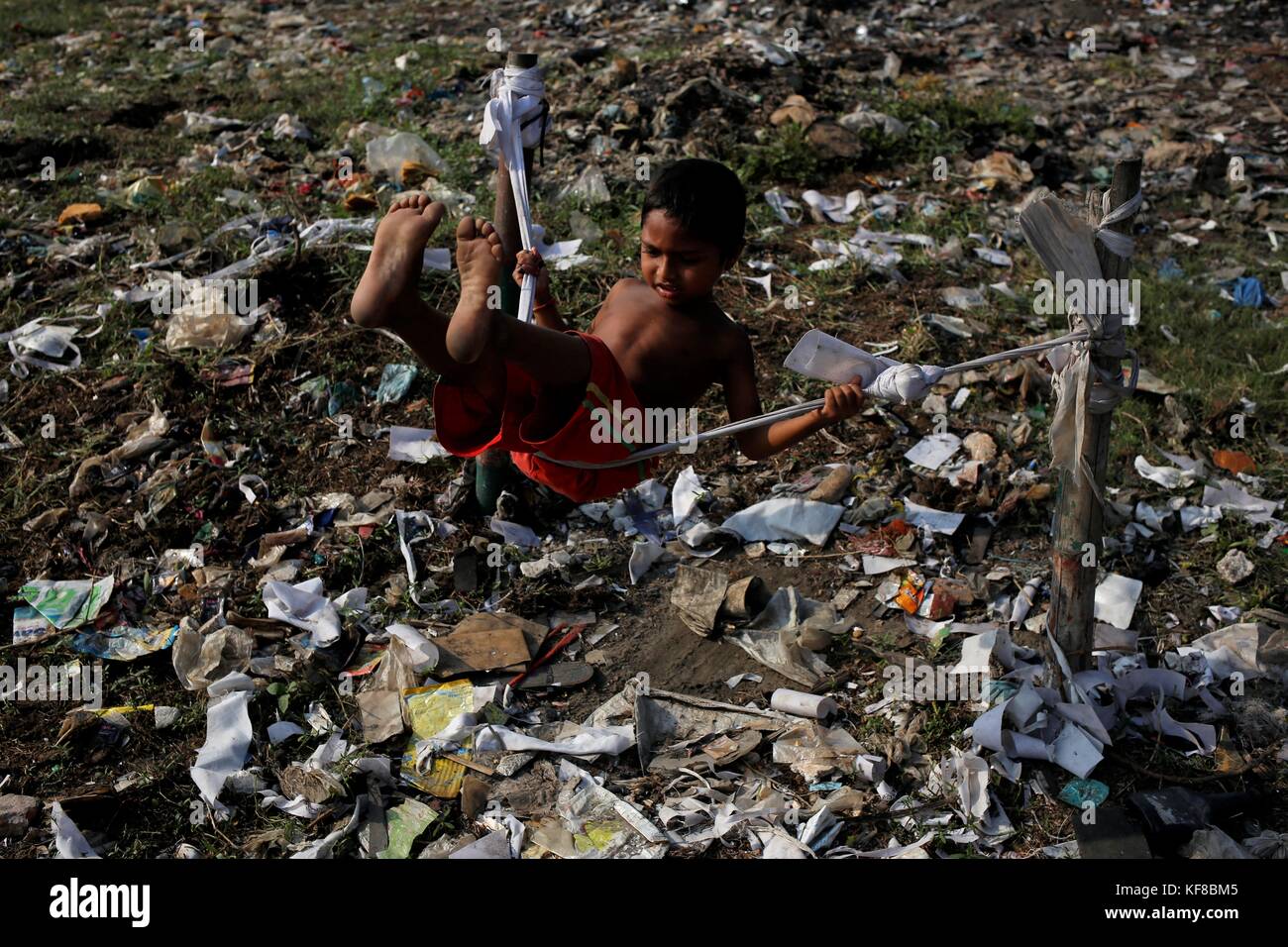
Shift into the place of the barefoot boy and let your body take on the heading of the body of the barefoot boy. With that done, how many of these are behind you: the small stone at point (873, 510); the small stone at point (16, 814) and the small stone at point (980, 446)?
2

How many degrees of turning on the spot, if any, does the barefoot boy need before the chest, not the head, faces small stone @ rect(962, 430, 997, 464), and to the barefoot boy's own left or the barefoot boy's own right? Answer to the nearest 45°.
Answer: approximately 180°

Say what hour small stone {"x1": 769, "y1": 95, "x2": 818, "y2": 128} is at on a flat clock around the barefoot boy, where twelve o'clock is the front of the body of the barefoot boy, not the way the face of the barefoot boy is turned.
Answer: The small stone is roughly at 5 o'clock from the barefoot boy.

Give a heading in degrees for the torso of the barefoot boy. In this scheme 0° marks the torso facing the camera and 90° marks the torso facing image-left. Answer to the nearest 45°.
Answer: approximately 45°

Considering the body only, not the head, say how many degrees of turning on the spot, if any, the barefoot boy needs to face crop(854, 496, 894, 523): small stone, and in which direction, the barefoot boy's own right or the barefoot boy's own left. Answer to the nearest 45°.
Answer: approximately 180°

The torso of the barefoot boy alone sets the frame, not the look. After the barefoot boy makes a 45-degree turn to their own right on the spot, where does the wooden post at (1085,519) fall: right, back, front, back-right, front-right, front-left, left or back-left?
back
